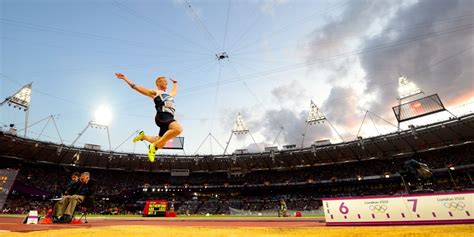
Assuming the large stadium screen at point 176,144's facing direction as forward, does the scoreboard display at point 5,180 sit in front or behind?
in front

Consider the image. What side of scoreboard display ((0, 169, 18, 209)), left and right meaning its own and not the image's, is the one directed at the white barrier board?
front

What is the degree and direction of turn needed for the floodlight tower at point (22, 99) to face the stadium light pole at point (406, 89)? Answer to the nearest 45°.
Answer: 0° — it already faces it

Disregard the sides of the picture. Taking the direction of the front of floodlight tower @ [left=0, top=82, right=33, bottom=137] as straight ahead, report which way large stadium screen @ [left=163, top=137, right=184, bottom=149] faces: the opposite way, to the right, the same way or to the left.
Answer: to the right

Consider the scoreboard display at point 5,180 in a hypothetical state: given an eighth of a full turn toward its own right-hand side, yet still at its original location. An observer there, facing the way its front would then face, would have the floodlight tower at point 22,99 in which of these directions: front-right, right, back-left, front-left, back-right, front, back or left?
back

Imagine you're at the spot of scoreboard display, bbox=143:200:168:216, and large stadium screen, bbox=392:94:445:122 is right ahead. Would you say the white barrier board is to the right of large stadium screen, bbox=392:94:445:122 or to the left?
right

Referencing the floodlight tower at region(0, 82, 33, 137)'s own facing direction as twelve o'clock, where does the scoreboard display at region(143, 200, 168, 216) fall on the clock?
The scoreboard display is roughly at 12 o'clock from the floodlight tower.

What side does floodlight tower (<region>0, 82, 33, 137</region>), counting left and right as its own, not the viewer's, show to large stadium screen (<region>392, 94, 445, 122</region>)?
front

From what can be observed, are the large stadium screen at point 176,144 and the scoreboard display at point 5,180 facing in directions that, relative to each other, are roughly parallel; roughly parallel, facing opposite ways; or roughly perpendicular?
roughly perpendicular

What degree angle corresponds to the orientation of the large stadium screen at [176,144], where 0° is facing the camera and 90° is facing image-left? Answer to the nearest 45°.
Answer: approximately 0°

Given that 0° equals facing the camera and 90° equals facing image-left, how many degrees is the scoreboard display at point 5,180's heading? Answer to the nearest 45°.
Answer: approximately 315°

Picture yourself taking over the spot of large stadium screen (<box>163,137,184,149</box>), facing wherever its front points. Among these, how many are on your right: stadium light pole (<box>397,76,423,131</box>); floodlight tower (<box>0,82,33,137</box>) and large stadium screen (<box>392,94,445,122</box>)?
1

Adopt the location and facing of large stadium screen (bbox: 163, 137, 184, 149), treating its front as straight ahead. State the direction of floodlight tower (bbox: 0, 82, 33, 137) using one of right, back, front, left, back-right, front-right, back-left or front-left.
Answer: right

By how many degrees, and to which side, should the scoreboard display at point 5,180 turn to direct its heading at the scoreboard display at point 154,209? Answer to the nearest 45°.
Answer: approximately 45° to its left

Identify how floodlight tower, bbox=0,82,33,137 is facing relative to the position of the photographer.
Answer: facing the viewer and to the right of the viewer

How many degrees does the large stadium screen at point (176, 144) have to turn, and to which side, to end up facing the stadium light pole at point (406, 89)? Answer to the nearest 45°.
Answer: approximately 45° to its left
